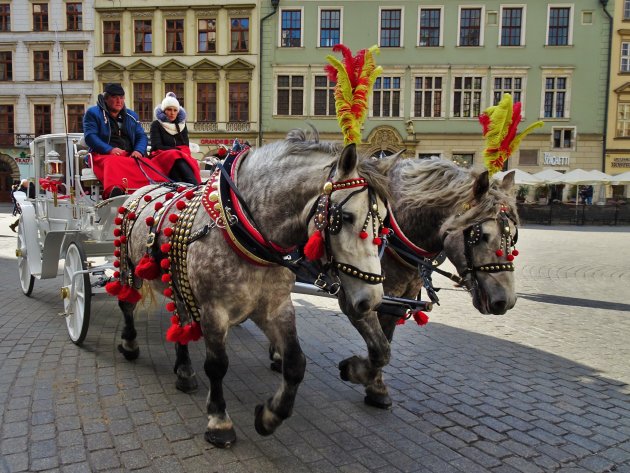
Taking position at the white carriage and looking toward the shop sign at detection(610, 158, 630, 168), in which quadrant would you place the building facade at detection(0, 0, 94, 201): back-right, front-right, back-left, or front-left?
front-left

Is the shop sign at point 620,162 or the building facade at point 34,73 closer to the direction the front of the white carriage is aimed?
the shop sign

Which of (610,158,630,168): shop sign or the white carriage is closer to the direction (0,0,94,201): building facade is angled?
the white carriage

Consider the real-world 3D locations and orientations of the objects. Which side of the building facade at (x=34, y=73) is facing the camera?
front

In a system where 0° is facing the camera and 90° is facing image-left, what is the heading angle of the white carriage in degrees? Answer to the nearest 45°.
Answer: approximately 315°

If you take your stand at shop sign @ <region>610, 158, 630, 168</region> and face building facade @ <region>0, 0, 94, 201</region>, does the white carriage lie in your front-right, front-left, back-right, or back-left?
front-left

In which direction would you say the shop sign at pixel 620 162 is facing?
toward the camera

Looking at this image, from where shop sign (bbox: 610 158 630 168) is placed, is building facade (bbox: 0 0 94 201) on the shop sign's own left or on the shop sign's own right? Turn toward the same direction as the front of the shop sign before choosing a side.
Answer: on the shop sign's own right

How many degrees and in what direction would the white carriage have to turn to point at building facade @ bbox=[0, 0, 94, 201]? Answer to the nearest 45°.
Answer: approximately 135° to its left

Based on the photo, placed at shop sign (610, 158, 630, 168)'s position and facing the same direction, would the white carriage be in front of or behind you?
in front

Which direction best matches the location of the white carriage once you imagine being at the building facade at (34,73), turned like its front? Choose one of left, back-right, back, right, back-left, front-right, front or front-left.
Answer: front

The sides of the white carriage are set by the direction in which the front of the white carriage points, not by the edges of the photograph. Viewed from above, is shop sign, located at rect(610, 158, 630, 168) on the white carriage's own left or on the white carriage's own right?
on the white carriage's own left

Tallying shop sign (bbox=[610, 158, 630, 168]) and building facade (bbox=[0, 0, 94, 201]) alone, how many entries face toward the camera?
2
